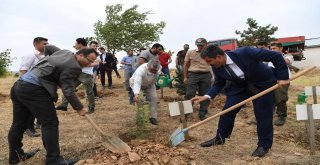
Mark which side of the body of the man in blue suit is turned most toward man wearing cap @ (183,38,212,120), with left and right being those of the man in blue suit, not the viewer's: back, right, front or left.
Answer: right

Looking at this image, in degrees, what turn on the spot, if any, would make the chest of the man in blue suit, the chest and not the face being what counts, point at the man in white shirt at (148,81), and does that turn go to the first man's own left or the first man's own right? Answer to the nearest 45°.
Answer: approximately 90° to the first man's own right

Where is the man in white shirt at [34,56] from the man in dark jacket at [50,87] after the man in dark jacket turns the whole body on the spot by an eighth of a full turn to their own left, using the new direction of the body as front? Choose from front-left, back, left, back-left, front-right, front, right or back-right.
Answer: front-left

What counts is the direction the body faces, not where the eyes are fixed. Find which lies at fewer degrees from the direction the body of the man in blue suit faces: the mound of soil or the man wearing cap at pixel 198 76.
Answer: the mound of soil

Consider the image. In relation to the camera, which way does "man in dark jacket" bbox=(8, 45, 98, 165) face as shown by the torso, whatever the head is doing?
to the viewer's right

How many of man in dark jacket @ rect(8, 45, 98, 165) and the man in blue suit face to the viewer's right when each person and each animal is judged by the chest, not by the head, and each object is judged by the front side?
1

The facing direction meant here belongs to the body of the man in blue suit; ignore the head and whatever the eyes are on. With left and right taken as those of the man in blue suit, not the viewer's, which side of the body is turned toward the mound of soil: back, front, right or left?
front

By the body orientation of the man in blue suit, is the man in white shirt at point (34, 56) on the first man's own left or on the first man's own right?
on the first man's own right

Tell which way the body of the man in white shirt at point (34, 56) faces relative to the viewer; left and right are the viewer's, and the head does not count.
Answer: facing to the right of the viewer

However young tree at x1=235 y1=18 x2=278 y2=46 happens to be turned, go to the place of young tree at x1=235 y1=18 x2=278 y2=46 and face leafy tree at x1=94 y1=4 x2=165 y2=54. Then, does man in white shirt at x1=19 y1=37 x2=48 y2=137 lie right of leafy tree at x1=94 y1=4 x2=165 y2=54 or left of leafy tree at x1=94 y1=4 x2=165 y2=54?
left

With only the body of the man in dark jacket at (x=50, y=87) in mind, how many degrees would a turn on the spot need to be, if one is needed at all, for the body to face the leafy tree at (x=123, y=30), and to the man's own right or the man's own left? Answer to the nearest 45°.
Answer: approximately 90° to the man's own left

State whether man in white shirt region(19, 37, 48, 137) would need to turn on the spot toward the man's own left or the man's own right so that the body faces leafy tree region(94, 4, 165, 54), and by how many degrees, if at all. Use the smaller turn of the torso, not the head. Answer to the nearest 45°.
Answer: approximately 90° to the man's own left

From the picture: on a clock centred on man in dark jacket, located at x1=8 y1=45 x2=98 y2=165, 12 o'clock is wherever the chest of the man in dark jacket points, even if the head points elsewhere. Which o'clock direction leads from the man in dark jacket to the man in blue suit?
The man in blue suit is roughly at 12 o'clock from the man in dark jacket.

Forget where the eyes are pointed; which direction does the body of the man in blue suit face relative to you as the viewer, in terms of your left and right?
facing the viewer and to the left of the viewer
